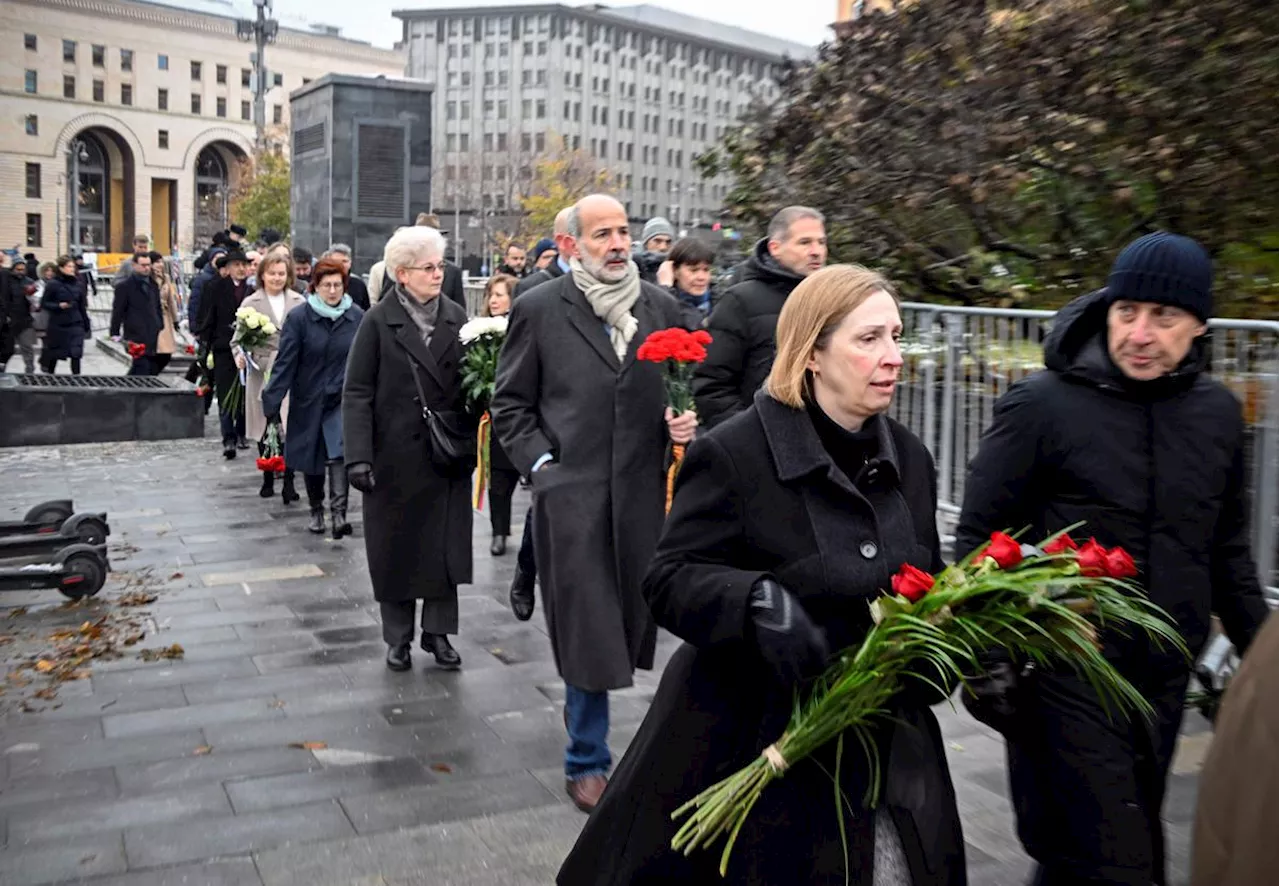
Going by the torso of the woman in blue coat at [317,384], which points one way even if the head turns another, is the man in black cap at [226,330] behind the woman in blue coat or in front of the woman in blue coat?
behind

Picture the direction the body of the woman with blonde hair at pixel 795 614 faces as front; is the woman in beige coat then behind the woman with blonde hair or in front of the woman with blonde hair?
behind

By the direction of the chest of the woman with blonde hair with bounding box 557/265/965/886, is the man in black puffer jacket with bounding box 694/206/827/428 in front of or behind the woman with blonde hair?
behind

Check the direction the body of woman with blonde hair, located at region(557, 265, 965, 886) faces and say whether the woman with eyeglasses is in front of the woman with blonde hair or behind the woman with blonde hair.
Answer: behind

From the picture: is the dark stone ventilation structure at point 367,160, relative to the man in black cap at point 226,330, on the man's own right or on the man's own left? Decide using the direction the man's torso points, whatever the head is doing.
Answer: on the man's own left

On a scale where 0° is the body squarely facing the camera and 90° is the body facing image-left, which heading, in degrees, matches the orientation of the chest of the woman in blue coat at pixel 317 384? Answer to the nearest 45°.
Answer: approximately 315°

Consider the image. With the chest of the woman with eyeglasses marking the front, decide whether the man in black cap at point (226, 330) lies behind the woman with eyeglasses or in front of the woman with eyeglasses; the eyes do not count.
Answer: behind
